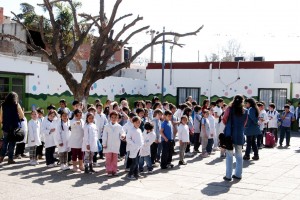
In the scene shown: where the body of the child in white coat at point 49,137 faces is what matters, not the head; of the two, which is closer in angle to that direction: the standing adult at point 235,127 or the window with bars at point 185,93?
the standing adult

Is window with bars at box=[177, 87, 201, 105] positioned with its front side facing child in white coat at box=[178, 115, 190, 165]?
yes

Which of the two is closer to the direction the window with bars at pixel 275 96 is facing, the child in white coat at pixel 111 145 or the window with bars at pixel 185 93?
the child in white coat

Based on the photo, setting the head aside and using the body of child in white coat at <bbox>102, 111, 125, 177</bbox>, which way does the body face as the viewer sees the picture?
toward the camera

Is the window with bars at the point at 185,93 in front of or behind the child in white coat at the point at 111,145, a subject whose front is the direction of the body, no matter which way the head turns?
behind

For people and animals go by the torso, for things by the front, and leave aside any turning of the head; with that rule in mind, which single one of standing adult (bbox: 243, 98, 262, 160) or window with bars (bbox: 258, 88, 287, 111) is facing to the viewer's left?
the standing adult

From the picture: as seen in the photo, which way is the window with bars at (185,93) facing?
toward the camera

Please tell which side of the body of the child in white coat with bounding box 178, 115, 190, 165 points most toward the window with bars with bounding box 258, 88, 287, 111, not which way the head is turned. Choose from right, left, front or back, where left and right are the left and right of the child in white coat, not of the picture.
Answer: back

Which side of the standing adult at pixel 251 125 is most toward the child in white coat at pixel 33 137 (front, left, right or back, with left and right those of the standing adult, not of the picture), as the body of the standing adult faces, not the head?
front

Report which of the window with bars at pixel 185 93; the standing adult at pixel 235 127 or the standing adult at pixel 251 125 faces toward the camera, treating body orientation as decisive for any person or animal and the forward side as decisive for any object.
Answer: the window with bars

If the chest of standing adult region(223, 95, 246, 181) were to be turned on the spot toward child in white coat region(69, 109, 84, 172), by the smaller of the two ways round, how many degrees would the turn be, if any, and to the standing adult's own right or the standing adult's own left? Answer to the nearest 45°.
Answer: approximately 45° to the standing adult's own left

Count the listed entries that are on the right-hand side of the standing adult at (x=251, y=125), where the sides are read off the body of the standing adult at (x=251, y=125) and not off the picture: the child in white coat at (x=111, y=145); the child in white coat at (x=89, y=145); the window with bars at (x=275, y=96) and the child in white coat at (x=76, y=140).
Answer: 1

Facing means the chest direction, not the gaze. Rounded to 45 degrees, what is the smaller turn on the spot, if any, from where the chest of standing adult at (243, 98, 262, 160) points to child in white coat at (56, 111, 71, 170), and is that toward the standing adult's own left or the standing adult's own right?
approximately 45° to the standing adult's own left

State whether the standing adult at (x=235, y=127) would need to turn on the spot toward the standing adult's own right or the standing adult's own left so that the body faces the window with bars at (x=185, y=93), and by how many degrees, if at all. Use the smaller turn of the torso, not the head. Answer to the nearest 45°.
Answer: approximately 45° to the standing adult's own right

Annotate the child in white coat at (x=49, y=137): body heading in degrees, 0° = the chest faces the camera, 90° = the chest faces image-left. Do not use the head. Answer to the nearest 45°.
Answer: approximately 315°

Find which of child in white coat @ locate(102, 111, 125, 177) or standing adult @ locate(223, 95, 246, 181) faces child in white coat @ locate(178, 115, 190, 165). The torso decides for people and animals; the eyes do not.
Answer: the standing adult

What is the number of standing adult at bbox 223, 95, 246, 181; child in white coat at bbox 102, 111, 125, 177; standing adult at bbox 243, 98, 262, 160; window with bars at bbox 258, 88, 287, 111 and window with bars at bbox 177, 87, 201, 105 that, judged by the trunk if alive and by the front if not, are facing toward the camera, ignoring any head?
3

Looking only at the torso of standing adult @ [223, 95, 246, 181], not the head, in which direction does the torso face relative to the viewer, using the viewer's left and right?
facing away from the viewer and to the left of the viewer
